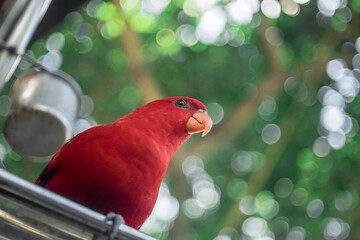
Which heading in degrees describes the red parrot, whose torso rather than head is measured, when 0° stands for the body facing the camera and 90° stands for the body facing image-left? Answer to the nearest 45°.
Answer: approximately 270°
